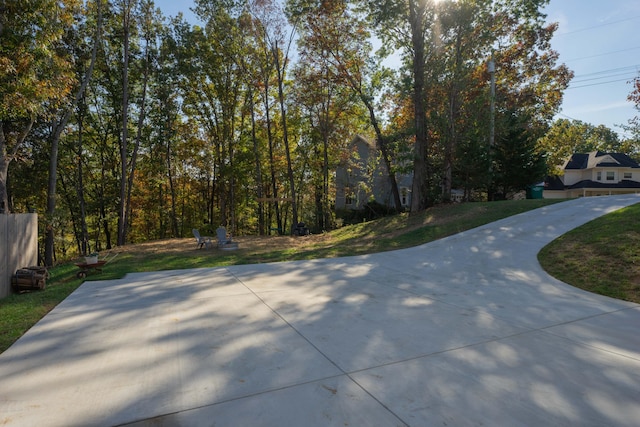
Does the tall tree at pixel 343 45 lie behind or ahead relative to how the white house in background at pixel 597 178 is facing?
ahead

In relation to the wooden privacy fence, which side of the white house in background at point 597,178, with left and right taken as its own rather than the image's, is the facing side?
front

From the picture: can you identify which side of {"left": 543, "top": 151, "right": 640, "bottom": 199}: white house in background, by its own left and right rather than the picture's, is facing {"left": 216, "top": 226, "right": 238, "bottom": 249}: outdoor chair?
front

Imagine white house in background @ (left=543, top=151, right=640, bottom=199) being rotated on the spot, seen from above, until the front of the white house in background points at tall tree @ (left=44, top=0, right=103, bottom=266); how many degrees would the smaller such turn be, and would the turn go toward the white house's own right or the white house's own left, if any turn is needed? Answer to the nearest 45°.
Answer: approximately 45° to the white house's own right

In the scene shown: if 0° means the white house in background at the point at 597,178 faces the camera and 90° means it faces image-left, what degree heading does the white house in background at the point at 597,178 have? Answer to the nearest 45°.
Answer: approximately 0°
